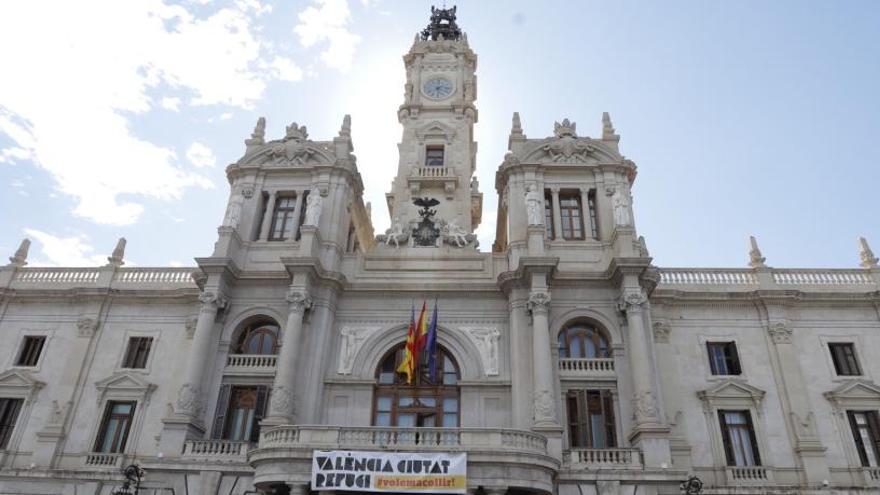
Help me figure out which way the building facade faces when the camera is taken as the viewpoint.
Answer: facing the viewer

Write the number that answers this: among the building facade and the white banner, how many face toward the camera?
2

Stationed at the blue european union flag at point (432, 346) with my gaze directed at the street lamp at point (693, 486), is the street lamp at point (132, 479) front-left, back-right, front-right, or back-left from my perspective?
back-right

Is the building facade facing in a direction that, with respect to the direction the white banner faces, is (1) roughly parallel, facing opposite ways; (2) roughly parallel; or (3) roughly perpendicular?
roughly parallel

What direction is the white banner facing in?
toward the camera
